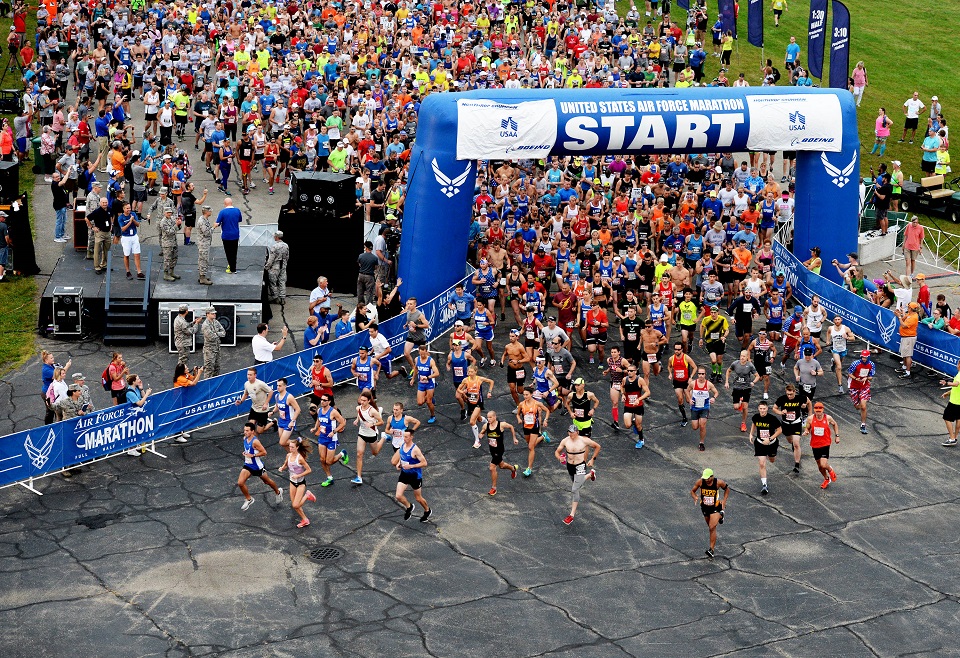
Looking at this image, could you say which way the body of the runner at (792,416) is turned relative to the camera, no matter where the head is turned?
toward the camera

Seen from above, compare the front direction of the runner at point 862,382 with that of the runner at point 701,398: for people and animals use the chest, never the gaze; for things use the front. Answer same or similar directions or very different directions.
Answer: same or similar directions

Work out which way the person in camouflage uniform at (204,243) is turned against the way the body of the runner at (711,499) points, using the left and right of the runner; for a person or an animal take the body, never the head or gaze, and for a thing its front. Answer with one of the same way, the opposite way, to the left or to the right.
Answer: to the left

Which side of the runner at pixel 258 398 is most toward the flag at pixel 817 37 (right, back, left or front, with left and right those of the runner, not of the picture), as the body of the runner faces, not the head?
back

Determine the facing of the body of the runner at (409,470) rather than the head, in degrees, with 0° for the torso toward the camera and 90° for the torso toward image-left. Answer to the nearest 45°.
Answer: approximately 45°

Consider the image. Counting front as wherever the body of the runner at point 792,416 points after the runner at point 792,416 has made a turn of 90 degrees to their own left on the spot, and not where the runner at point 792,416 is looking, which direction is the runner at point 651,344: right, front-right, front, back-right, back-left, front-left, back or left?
back-left

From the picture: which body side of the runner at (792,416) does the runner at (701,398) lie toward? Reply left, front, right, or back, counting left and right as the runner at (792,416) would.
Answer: right

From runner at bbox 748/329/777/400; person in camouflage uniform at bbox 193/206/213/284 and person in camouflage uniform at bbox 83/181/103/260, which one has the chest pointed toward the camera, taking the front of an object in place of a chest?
the runner

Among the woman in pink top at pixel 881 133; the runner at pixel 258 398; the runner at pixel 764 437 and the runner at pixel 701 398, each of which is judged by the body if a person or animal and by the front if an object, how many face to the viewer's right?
0

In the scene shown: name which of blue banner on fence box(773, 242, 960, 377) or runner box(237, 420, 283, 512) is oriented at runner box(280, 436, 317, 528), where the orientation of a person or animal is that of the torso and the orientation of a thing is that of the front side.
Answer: the blue banner on fence

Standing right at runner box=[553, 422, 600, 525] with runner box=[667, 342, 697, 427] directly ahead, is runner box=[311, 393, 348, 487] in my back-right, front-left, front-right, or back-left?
back-left

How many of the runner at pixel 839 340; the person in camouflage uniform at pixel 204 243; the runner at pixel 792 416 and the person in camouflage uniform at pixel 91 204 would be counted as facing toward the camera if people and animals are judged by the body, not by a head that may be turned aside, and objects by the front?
2

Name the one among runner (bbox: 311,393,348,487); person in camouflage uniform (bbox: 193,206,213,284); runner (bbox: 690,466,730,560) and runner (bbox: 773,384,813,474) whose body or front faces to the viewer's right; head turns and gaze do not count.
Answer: the person in camouflage uniform

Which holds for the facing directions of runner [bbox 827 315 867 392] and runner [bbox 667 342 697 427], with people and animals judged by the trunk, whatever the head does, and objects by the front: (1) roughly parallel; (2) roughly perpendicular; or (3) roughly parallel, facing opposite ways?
roughly parallel

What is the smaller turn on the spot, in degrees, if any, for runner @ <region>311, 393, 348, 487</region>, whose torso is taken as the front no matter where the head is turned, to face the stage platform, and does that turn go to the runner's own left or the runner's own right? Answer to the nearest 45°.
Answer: approximately 90° to the runner's own right

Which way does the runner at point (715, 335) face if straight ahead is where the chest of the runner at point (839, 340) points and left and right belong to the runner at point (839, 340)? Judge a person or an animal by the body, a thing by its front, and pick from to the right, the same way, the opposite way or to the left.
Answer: the same way

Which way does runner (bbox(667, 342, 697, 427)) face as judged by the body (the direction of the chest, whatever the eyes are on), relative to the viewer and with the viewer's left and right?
facing the viewer

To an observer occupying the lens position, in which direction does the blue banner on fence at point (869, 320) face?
facing the viewer and to the left of the viewer

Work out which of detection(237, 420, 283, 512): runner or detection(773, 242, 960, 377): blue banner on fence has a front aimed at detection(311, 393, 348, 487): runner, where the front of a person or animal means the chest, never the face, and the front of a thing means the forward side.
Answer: the blue banner on fence

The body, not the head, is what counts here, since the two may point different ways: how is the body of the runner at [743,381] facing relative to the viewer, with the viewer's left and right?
facing the viewer

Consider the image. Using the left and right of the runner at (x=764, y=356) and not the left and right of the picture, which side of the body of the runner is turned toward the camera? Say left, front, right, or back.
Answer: front

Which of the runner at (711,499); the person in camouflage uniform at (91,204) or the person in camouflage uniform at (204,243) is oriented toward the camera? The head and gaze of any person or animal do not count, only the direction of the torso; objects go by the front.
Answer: the runner

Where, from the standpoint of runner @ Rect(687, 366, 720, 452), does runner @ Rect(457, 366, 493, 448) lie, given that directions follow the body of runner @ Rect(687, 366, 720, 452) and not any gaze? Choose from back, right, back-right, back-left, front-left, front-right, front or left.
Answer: right

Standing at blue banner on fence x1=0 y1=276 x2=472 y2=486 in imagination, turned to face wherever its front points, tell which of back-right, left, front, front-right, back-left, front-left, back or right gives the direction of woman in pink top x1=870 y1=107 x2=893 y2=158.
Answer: left
